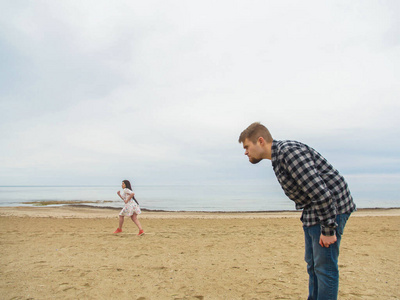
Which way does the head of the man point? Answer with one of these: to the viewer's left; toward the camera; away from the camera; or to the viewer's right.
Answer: to the viewer's left

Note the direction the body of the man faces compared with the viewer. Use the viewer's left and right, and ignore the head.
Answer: facing to the left of the viewer
